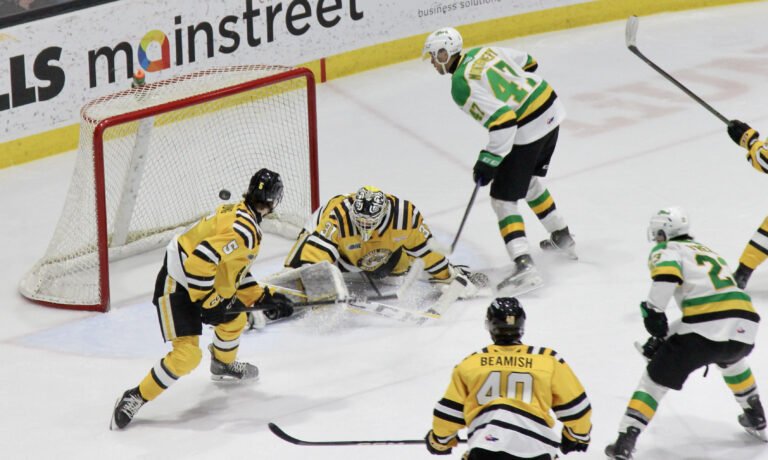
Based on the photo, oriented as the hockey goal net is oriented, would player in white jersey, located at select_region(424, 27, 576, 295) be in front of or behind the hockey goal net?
in front

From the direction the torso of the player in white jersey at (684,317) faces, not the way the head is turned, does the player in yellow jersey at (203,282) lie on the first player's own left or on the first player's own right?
on the first player's own left

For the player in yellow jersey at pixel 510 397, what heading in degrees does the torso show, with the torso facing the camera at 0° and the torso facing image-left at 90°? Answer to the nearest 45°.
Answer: approximately 180°

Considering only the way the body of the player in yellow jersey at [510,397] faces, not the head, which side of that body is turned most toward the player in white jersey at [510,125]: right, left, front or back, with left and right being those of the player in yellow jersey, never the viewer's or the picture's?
front

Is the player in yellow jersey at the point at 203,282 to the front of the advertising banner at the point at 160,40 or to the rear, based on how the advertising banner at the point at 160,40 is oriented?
to the front

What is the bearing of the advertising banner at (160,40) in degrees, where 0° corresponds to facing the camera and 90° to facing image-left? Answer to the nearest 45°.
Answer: approximately 315°

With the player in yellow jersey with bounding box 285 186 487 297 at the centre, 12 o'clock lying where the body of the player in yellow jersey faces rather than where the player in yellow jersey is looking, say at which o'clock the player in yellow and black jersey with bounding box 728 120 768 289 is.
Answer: The player in yellow and black jersey is roughly at 9 o'clock from the player in yellow jersey.

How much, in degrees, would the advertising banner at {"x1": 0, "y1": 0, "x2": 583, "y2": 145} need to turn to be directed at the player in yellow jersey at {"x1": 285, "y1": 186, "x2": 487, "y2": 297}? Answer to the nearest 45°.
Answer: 0° — it already faces them

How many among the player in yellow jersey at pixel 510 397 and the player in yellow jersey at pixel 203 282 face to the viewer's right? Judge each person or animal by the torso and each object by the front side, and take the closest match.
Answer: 1

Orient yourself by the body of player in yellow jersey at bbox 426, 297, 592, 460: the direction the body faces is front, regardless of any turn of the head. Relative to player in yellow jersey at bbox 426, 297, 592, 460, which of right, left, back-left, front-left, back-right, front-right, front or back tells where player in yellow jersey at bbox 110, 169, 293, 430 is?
front-left

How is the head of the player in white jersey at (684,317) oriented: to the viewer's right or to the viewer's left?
to the viewer's left

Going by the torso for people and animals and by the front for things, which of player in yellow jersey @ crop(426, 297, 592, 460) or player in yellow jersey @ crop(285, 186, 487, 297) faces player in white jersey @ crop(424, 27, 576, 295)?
player in yellow jersey @ crop(426, 297, 592, 460)

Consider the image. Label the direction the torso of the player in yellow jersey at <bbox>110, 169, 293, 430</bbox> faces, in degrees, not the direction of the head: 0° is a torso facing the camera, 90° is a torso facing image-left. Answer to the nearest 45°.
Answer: approximately 270°

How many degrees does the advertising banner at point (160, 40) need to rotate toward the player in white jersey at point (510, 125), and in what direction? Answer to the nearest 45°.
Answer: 0° — it already faces them

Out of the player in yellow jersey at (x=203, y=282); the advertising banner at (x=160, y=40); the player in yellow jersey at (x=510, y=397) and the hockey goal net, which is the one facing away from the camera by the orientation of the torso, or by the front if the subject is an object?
the player in yellow jersey at (x=510, y=397)

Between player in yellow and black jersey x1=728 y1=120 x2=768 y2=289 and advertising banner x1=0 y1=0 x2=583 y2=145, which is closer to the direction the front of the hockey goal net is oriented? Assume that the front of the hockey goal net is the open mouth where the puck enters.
the player in yellow and black jersey

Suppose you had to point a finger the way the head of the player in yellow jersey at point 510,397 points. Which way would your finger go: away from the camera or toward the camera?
away from the camera

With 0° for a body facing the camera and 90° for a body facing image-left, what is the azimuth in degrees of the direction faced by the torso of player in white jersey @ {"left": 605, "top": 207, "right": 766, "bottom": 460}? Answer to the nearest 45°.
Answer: approximately 135°
